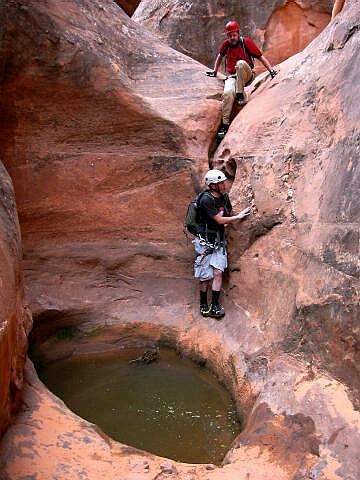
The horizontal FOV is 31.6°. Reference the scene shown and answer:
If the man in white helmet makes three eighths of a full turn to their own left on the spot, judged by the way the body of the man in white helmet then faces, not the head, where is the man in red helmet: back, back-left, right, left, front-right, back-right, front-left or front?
front

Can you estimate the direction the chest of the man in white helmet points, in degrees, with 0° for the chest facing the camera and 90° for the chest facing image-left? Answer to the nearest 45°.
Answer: approximately 315°
